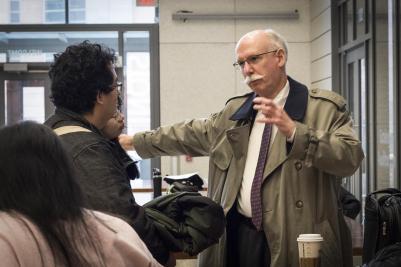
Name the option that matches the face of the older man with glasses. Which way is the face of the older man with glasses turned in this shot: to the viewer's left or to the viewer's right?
to the viewer's left

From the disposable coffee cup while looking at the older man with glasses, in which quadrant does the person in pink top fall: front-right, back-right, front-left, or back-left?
back-left

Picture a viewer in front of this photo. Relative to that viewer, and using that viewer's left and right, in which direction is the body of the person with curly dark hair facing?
facing away from the viewer and to the right of the viewer

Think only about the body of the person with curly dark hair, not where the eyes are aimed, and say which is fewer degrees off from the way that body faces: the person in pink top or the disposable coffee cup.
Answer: the disposable coffee cup

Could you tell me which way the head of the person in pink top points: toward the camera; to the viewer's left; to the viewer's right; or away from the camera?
away from the camera

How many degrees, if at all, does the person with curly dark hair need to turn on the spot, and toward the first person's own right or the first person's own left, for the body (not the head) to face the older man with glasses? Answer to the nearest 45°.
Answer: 0° — they already face them

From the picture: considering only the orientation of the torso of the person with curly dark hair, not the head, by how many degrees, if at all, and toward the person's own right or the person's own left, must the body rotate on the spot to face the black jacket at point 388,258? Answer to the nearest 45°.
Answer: approximately 45° to the person's own right

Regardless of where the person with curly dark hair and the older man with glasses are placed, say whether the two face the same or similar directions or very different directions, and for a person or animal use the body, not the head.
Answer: very different directions

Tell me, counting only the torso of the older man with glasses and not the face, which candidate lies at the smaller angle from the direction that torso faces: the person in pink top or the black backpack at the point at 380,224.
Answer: the person in pink top

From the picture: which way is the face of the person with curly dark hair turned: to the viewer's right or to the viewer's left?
to the viewer's right

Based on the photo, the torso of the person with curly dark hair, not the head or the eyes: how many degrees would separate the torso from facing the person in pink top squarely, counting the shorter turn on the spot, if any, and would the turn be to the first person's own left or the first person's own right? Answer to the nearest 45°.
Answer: approximately 135° to the first person's own right
